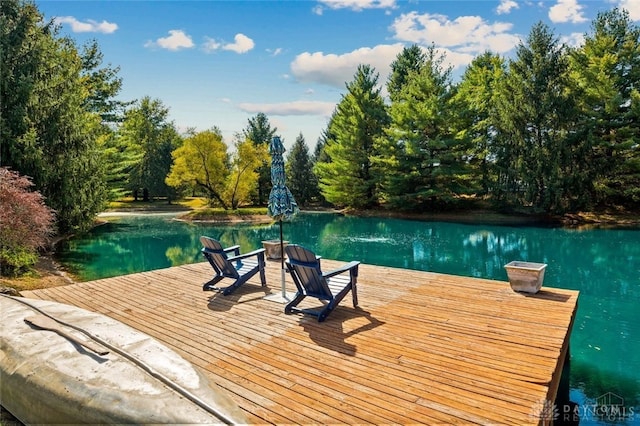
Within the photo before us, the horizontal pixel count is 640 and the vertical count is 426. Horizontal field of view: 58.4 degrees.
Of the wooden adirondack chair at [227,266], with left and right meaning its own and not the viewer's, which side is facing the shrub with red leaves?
left

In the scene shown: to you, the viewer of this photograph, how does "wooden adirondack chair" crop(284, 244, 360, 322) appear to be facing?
facing away from the viewer and to the right of the viewer

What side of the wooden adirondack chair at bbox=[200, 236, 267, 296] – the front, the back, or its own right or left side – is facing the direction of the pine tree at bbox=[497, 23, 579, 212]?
front

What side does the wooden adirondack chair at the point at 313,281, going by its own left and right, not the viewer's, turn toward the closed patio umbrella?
left

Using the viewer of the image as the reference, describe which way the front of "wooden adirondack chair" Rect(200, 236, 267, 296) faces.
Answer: facing away from the viewer and to the right of the viewer

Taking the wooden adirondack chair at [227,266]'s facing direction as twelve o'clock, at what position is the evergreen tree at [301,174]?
The evergreen tree is roughly at 11 o'clock from the wooden adirondack chair.

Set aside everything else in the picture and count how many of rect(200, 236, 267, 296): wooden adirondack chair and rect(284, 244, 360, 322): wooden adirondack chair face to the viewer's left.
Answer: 0

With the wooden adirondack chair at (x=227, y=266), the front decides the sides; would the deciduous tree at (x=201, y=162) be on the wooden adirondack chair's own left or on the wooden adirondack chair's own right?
on the wooden adirondack chair's own left

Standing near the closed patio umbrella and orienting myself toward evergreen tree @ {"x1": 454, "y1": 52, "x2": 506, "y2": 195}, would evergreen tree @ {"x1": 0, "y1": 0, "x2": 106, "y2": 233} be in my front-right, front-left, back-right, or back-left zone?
front-left

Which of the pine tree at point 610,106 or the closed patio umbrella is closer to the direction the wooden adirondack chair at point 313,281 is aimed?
the pine tree

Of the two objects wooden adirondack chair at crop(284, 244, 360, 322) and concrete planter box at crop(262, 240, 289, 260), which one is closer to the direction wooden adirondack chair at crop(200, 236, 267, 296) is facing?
the concrete planter box

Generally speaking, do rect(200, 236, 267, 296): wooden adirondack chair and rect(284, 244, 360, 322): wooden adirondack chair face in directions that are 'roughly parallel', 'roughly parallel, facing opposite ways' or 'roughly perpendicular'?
roughly parallel

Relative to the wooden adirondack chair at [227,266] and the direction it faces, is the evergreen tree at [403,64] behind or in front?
in front

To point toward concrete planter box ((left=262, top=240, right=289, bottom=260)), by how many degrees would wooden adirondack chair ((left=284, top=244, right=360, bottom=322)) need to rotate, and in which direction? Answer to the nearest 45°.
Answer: approximately 45° to its left

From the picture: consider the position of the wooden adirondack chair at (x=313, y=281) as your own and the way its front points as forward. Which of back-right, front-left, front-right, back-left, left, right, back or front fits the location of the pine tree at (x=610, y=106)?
front
